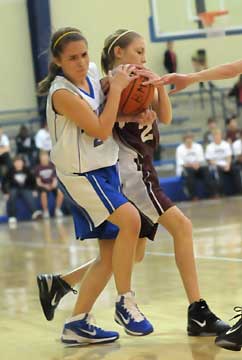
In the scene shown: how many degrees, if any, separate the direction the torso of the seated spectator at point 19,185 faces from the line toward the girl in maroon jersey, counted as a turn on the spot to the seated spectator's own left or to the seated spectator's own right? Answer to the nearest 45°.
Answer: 0° — they already face them

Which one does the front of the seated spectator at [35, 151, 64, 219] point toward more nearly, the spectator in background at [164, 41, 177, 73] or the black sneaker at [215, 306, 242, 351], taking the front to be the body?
the black sneaker

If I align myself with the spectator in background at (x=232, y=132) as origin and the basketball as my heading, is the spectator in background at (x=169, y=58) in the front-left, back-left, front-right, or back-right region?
back-right

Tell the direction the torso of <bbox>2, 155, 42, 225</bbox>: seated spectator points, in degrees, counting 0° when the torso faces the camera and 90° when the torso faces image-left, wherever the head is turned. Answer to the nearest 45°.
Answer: approximately 0°
